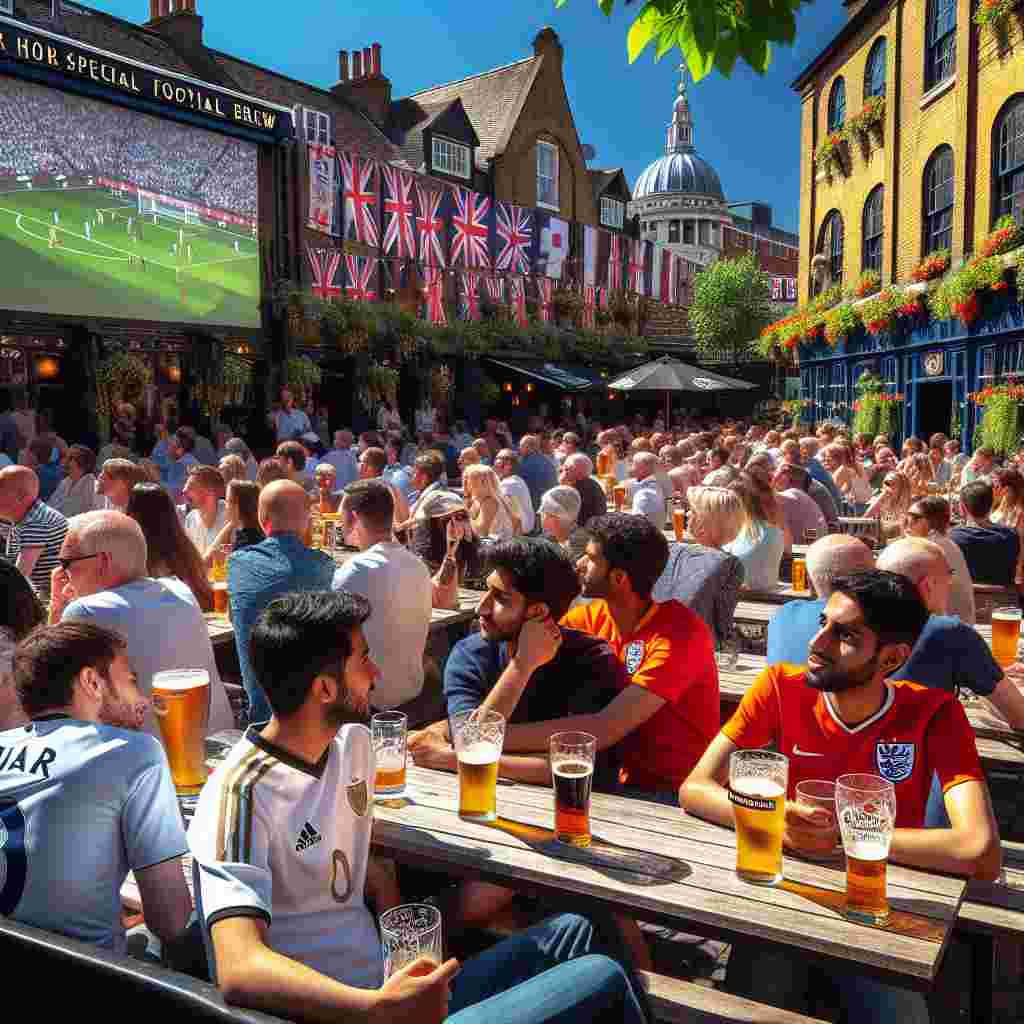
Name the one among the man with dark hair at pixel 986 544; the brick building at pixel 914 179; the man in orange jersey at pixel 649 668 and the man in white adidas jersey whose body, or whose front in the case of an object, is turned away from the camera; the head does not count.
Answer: the man with dark hair

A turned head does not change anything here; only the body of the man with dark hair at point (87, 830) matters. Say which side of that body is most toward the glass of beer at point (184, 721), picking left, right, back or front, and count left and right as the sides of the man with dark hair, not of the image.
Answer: front

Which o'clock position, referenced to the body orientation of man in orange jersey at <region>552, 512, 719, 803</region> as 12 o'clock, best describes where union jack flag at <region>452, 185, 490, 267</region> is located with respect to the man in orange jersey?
The union jack flag is roughly at 4 o'clock from the man in orange jersey.

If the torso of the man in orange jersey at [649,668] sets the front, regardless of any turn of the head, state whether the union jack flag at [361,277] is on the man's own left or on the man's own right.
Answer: on the man's own right

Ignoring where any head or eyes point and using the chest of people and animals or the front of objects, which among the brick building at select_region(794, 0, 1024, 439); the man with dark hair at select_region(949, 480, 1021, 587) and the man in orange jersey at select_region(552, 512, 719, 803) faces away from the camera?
the man with dark hair

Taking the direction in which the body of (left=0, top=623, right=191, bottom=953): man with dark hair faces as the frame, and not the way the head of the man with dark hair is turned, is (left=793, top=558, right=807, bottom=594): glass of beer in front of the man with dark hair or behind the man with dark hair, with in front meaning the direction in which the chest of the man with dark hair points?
in front

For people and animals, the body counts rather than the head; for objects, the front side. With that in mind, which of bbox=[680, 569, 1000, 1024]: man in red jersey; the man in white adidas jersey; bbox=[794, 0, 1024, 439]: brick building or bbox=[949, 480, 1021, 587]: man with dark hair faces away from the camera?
the man with dark hair

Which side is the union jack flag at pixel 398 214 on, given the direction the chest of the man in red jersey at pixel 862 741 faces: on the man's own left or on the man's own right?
on the man's own right

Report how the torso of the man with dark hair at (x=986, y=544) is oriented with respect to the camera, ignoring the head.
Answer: away from the camera

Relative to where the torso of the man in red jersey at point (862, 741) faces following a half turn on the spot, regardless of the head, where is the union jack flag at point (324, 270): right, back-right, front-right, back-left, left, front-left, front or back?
left

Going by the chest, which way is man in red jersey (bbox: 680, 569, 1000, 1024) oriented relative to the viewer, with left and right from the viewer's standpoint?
facing the viewer and to the left of the viewer

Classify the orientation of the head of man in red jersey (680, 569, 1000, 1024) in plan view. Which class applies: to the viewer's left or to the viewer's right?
to the viewer's left

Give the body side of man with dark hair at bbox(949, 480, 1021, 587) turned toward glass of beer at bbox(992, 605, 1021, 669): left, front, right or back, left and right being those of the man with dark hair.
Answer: back

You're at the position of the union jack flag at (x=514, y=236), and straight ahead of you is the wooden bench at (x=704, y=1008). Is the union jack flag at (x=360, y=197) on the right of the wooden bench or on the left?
right

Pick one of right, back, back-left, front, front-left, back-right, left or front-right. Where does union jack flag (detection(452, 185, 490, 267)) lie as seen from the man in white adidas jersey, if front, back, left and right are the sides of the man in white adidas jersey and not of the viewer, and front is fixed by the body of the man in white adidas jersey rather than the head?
back-left

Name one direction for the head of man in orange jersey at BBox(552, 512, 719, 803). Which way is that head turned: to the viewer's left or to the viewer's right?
to the viewer's left

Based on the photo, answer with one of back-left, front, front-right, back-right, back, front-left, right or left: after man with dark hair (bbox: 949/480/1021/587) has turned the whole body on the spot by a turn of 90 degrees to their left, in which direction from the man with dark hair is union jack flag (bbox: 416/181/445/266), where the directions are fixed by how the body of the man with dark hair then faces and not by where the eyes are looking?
front-right
